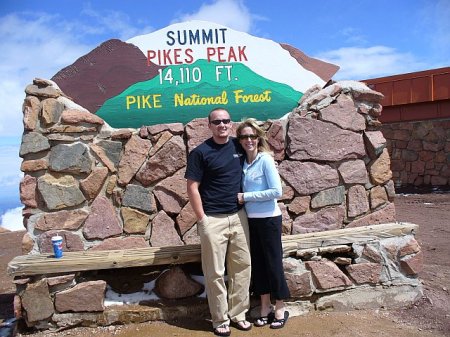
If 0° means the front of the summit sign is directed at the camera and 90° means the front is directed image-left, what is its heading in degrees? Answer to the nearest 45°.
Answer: approximately 0°

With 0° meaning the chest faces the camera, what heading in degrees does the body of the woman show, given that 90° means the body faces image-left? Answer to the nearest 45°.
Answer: approximately 45°
